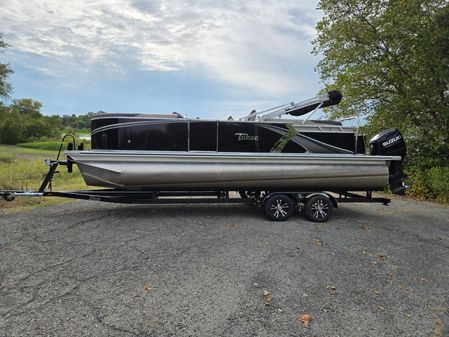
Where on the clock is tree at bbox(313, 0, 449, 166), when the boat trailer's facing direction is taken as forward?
The tree is roughly at 5 o'clock from the boat trailer.

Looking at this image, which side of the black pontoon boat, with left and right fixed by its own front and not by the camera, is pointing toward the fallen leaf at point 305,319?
left

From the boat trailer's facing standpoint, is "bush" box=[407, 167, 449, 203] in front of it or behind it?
behind

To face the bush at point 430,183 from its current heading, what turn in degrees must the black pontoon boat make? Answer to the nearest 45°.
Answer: approximately 135° to its right

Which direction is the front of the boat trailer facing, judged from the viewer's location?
facing to the left of the viewer

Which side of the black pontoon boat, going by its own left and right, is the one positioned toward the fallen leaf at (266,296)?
left

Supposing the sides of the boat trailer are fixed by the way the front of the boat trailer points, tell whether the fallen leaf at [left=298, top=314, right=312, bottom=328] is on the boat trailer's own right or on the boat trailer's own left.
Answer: on the boat trailer's own left

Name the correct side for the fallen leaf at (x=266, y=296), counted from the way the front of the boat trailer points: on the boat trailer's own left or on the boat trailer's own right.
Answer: on the boat trailer's own left

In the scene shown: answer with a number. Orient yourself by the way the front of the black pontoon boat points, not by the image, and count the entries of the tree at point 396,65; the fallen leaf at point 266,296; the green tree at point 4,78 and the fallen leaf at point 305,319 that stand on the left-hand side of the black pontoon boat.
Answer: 2

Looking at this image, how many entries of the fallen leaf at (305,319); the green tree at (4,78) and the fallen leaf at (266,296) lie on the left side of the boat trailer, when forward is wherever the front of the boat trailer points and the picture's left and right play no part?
2

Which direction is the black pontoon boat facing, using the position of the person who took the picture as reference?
facing to the left of the viewer
